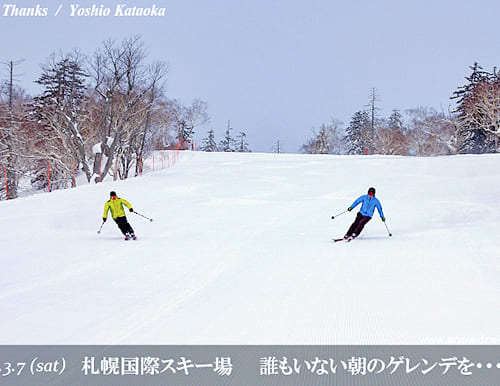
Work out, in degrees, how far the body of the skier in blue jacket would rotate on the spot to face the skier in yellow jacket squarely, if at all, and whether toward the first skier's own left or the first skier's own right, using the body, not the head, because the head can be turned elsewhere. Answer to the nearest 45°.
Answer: approximately 90° to the first skier's own right

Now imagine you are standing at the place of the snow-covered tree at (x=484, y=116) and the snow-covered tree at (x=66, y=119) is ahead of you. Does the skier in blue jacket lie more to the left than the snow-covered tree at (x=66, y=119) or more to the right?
left

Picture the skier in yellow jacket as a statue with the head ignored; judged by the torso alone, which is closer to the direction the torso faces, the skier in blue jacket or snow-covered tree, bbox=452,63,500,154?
the skier in blue jacket

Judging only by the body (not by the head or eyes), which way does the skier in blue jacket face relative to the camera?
toward the camera

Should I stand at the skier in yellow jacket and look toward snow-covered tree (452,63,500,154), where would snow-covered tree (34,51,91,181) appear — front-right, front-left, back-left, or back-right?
front-left

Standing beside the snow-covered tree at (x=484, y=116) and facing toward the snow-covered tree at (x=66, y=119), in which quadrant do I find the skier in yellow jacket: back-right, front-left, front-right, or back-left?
front-left

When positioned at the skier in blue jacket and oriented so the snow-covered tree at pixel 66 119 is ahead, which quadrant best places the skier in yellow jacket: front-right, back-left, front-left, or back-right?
front-left

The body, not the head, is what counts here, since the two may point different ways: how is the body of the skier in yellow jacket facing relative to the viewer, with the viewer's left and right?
facing the viewer

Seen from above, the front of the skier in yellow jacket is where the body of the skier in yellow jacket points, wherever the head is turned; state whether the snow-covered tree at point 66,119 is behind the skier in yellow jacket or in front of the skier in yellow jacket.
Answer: behind

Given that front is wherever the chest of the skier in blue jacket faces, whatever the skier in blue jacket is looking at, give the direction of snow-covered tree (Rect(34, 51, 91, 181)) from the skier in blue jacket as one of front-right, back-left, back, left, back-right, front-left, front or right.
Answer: back-right

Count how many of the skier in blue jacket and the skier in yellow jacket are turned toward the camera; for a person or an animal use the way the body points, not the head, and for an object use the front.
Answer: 2

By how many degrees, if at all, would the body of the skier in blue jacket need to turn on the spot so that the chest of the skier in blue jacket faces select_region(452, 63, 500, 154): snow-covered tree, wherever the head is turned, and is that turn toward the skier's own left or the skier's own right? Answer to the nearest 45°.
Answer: approximately 180°
